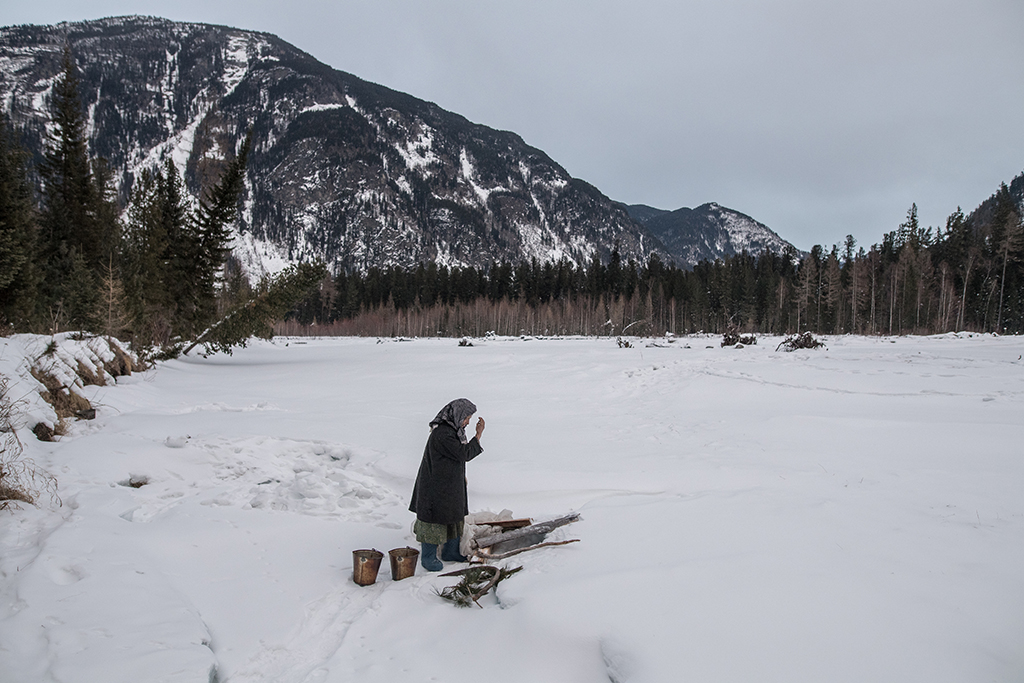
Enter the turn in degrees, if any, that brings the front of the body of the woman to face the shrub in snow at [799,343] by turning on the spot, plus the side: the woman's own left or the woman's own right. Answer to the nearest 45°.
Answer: approximately 45° to the woman's own left

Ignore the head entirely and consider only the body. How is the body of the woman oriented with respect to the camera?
to the viewer's right

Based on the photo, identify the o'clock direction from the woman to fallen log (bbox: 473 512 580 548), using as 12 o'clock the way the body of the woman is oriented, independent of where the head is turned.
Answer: The fallen log is roughly at 12 o'clock from the woman.

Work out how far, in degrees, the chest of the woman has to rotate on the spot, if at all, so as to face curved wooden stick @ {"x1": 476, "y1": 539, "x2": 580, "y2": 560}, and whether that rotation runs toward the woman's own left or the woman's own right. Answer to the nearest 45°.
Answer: approximately 45° to the woman's own right

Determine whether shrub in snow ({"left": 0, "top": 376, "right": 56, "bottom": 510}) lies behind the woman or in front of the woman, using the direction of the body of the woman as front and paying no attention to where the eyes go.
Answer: behind

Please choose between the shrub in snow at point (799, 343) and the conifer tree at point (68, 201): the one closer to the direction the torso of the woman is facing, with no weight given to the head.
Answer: the shrub in snow

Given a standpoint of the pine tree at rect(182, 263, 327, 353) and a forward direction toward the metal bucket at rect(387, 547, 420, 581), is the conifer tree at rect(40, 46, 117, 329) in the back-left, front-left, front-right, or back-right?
back-right

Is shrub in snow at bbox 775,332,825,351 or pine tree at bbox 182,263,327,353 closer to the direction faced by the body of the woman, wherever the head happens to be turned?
the shrub in snow

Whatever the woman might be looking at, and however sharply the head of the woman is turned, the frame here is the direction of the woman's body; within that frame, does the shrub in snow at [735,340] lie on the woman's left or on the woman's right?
on the woman's left

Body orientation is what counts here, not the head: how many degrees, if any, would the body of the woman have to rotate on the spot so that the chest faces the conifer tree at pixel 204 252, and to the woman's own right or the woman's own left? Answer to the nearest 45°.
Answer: approximately 135° to the woman's own left

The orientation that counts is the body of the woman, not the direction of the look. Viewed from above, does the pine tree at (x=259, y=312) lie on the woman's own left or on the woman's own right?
on the woman's own left
